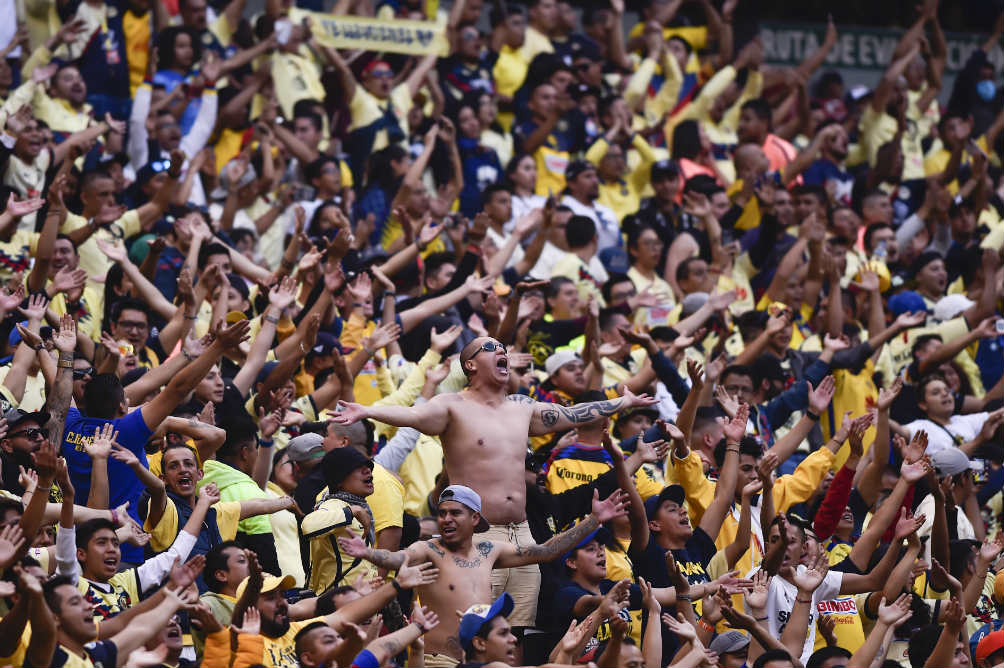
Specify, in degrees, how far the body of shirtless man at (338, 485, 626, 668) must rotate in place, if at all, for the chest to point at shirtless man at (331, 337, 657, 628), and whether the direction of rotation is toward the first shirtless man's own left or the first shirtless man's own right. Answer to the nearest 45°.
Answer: approximately 180°

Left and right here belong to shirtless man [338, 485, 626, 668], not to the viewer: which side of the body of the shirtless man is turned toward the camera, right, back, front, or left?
front
